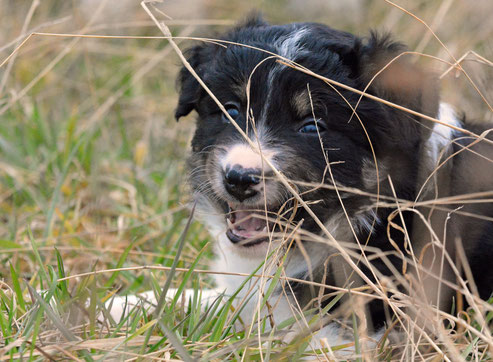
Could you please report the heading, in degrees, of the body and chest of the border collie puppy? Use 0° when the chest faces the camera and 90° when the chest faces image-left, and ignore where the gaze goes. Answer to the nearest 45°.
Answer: approximately 45°
